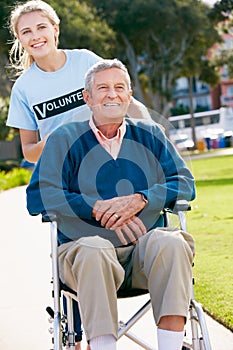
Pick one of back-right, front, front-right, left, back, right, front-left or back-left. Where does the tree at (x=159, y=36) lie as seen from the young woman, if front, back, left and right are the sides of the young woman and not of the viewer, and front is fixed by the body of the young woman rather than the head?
back

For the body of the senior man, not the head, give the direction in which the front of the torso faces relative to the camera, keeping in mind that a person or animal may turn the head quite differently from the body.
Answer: toward the camera

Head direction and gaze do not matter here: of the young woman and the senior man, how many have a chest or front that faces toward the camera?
2

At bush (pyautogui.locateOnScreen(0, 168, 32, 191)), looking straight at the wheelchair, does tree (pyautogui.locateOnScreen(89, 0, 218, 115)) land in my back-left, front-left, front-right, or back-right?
back-left

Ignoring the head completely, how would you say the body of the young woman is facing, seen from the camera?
toward the camera
